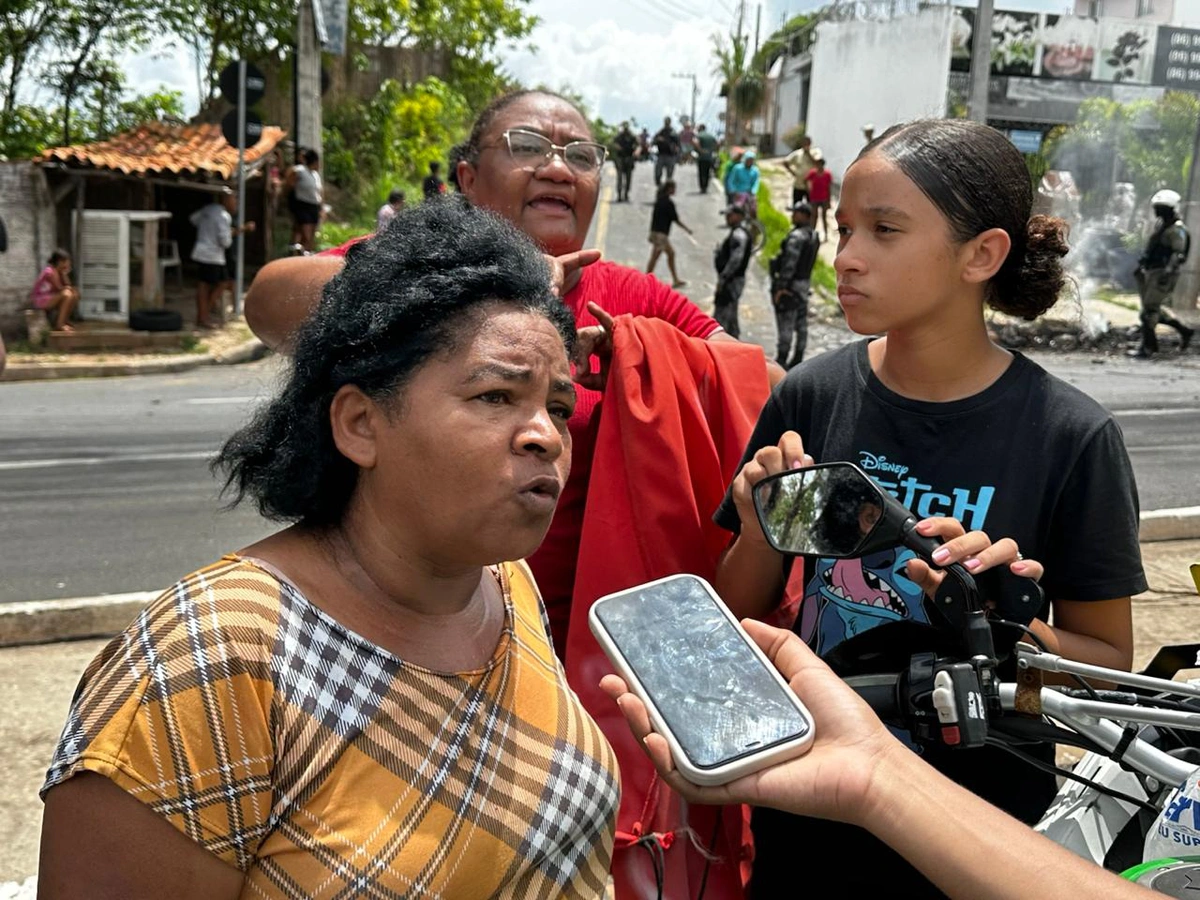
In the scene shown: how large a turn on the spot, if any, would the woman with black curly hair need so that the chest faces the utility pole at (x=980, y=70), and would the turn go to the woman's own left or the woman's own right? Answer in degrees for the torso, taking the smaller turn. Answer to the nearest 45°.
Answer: approximately 90° to the woman's own left

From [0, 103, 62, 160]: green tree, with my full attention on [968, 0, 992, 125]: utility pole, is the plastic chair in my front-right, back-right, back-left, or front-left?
front-right

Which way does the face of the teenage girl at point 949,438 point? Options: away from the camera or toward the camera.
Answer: toward the camera

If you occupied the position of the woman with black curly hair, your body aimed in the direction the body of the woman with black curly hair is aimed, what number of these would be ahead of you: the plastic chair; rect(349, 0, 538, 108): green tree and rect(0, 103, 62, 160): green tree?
0

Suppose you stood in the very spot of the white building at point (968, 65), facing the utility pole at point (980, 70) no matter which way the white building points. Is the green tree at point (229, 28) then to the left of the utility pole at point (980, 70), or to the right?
right

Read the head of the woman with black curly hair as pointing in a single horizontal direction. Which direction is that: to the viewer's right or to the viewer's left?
to the viewer's right

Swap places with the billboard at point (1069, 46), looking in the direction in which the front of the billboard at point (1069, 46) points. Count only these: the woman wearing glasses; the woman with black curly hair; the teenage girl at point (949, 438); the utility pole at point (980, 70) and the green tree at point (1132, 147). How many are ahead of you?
5

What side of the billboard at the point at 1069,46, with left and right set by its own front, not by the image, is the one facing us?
front

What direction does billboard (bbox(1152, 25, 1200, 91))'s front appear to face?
toward the camera

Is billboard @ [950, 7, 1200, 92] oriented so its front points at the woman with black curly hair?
yes

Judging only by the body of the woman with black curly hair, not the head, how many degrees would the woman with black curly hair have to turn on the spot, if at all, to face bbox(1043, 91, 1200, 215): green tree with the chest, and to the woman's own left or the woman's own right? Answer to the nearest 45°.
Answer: approximately 90° to the woman's own left

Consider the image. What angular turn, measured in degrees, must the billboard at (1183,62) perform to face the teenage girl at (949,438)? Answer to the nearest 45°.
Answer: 0° — it already faces them

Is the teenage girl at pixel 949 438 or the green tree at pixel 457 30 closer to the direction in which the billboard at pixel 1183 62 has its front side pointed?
the teenage girl

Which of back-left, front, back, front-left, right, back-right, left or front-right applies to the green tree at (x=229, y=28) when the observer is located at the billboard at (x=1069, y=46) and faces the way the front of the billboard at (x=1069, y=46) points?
front-right

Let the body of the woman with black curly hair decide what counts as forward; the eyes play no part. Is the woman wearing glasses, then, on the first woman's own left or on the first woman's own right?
on the first woman's own left

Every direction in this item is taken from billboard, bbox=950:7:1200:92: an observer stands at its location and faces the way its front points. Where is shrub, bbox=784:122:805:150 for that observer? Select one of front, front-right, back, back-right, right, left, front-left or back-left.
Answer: back-right

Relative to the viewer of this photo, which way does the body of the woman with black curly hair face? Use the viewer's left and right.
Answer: facing the viewer and to the right of the viewer
